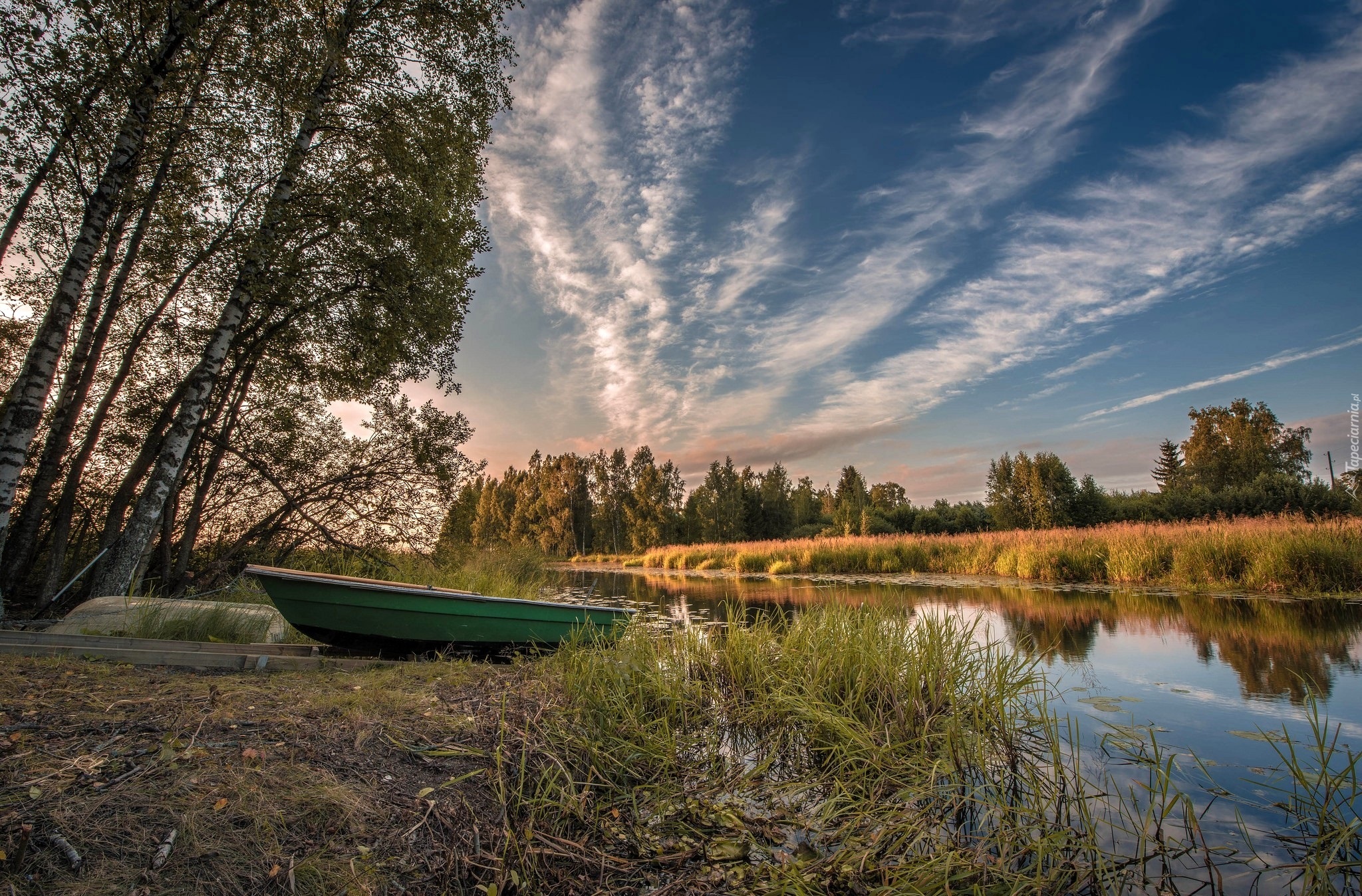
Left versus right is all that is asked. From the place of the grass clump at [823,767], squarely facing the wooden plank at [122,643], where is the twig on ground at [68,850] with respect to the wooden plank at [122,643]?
left

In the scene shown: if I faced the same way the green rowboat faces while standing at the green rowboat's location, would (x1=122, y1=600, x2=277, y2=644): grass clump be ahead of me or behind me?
ahead

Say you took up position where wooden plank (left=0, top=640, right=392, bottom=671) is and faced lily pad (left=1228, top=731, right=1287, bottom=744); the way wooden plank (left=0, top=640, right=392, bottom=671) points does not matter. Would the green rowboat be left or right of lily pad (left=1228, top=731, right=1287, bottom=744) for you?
left

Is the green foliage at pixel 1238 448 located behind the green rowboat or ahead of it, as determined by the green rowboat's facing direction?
behind

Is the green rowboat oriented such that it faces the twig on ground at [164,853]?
no

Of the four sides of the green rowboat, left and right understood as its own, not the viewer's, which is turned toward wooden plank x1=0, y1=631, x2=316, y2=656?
front

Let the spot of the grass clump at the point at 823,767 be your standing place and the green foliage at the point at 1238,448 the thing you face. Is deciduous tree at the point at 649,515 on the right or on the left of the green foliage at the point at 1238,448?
left

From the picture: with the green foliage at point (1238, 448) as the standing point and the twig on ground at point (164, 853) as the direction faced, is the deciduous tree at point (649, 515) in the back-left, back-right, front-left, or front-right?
front-right

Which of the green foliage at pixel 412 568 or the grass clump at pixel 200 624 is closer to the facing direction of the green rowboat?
the grass clump

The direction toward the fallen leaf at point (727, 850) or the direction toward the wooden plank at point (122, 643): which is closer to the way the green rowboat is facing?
the wooden plank

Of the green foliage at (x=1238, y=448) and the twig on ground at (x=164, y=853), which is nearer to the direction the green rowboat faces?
the twig on ground

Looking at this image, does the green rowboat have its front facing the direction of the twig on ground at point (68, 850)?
no

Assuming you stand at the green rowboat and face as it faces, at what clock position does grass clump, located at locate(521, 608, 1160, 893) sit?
The grass clump is roughly at 8 o'clock from the green rowboat.

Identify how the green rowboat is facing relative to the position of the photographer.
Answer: facing to the left of the viewer

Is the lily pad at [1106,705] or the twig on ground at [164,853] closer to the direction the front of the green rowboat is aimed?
the twig on ground

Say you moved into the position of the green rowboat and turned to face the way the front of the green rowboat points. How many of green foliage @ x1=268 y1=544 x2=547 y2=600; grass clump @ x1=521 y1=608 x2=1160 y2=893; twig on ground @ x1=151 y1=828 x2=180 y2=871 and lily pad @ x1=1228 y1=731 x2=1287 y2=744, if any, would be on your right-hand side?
1

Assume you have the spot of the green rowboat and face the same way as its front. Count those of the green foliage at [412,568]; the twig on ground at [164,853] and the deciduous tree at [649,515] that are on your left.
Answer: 1

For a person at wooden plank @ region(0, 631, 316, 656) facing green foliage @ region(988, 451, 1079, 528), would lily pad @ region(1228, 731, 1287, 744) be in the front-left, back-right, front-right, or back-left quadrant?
front-right

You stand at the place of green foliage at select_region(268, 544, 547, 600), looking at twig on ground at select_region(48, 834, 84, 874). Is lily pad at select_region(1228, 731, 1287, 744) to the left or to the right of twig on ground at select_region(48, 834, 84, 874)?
left

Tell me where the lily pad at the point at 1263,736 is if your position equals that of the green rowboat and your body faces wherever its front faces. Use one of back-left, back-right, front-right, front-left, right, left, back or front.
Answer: back-left
